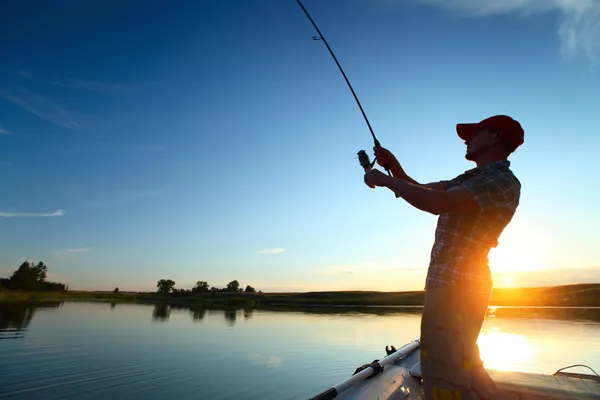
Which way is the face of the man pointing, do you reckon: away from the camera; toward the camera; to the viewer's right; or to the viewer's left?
to the viewer's left

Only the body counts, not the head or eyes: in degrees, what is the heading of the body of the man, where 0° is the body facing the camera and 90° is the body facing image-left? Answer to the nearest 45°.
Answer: approximately 90°
